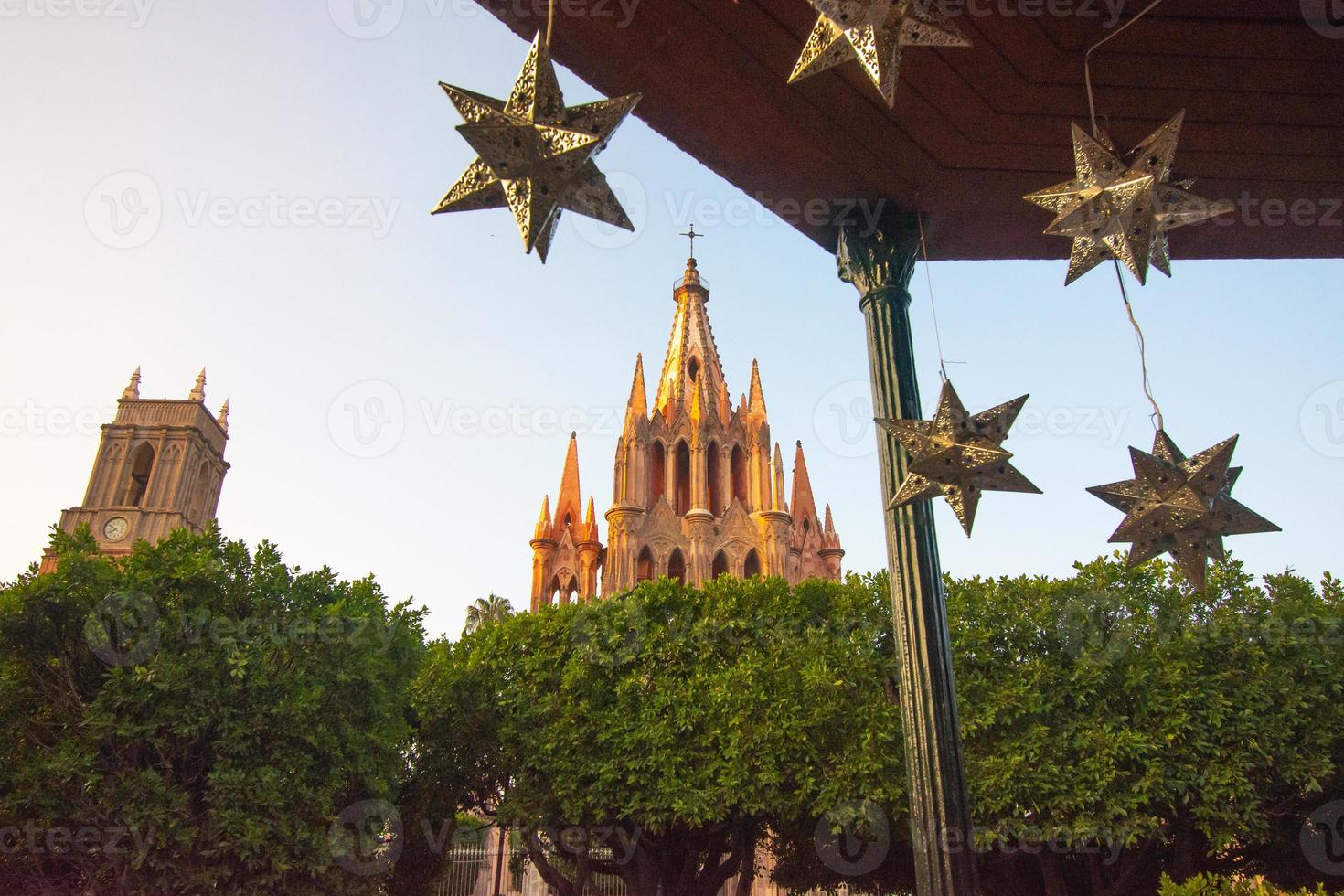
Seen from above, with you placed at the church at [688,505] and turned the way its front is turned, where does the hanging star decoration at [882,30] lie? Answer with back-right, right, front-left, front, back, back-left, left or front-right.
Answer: front

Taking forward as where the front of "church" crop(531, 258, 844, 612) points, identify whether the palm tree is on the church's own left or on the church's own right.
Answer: on the church's own right

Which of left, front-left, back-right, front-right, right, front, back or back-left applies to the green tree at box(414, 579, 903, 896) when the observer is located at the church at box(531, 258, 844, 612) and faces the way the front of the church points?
front

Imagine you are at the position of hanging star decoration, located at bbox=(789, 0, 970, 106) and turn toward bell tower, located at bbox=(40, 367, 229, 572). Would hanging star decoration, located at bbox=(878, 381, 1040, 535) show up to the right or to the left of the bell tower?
right

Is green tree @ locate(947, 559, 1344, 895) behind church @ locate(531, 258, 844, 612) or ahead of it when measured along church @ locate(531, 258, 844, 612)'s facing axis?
ahead

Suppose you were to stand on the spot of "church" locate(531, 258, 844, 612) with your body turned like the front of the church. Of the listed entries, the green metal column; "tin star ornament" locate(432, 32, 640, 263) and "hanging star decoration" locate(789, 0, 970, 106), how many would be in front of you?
3

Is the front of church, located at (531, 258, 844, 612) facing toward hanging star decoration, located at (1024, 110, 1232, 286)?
yes

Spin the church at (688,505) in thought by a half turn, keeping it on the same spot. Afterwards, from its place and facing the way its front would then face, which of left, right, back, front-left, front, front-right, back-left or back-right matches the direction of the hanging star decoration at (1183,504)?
back

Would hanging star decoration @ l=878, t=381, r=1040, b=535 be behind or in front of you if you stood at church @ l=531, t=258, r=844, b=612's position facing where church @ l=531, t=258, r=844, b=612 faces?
in front

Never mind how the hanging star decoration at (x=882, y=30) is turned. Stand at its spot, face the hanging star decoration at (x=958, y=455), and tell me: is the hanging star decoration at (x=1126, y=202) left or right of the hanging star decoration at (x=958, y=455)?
right

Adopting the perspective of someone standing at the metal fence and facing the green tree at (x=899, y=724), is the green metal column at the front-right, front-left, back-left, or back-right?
front-right

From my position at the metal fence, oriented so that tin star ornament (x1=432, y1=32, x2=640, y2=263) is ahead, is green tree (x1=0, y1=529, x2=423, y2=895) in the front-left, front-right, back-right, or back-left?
front-right

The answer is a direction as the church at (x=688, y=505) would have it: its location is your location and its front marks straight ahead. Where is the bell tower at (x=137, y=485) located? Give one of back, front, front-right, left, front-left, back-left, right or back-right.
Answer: right

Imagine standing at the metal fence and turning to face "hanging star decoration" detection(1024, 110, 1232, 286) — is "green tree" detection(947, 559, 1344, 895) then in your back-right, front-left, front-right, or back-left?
front-left

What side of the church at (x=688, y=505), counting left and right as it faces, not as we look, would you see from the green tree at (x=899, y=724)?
front

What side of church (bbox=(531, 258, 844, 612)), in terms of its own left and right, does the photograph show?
front

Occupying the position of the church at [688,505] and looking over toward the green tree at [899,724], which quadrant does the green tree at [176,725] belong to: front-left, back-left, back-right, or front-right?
front-right
